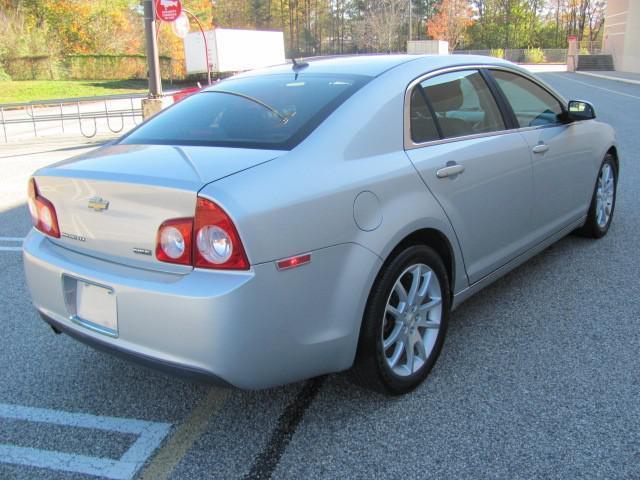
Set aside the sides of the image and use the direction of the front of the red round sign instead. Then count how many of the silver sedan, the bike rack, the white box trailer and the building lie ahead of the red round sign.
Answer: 1

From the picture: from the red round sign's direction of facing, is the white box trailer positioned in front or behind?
behind

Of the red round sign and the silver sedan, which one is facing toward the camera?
the red round sign

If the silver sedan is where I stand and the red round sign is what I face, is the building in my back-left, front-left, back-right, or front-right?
front-right

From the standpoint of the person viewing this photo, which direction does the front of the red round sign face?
facing the viewer

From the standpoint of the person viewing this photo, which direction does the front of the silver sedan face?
facing away from the viewer and to the right of the viewer

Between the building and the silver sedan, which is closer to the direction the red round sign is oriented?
the silver sedan

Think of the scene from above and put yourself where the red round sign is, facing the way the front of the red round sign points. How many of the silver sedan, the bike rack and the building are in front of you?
1

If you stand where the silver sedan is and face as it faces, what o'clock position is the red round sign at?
The red round sign is roughly at 10 o'clock from the silver sedan.

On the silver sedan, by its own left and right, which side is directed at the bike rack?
left

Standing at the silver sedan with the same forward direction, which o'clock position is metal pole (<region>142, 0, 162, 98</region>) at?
The metal pole is roughly at 10 o'clock from the silver sedan.

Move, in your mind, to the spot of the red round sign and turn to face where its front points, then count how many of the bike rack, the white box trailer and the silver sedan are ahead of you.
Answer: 1

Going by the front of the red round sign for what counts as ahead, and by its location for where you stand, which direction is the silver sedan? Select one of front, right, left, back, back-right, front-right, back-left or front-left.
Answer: front

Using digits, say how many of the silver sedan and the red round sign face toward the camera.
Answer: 1

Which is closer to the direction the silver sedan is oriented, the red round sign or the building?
the building
